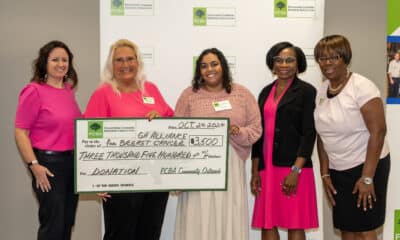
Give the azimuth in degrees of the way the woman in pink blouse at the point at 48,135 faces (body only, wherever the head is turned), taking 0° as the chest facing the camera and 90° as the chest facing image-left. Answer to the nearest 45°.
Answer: approximately 315°

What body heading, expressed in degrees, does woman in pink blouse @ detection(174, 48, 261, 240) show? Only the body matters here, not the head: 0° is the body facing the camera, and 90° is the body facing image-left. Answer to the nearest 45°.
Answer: approximately 0°

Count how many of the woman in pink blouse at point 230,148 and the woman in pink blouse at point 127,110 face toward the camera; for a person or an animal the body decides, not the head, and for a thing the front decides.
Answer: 2
